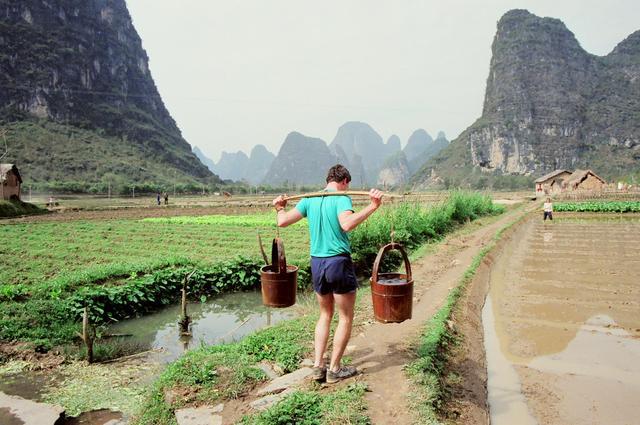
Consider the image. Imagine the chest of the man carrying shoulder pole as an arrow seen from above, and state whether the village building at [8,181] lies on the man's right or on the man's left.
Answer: on the man's left

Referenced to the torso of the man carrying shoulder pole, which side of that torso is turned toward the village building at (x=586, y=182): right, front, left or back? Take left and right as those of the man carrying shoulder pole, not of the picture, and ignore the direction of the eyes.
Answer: front

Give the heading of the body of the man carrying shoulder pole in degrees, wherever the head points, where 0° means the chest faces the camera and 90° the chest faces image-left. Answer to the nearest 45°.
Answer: approximately 225°
